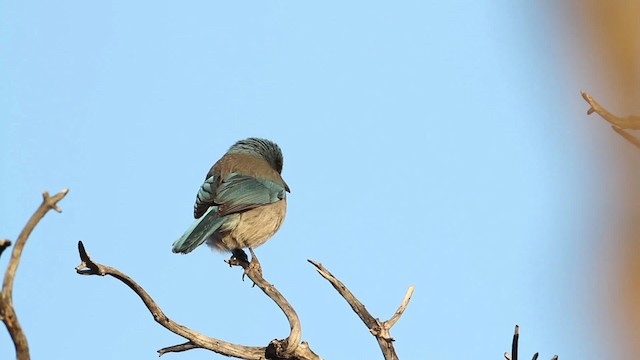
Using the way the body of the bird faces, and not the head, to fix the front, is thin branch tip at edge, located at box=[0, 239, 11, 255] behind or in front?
behind

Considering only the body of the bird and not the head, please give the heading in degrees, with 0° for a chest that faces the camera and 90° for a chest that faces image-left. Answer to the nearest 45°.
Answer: approximately 225°

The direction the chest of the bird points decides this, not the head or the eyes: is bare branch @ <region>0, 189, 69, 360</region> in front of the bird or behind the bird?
behind

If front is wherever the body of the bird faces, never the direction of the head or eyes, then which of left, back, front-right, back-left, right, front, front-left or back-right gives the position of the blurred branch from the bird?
back-right

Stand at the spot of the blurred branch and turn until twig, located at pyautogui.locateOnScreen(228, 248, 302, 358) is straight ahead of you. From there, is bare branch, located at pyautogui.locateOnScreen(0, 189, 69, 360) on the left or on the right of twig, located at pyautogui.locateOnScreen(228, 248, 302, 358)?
left
